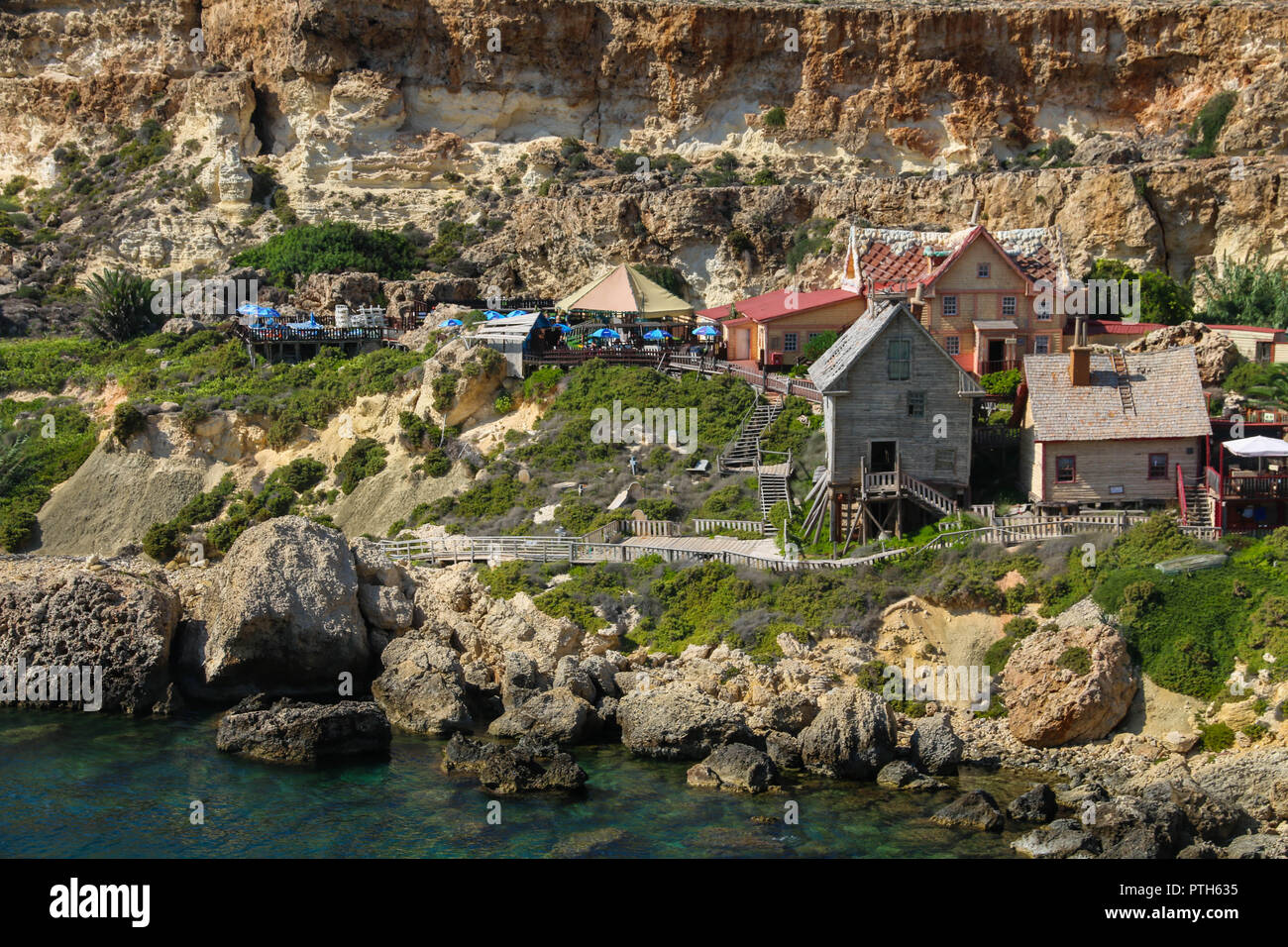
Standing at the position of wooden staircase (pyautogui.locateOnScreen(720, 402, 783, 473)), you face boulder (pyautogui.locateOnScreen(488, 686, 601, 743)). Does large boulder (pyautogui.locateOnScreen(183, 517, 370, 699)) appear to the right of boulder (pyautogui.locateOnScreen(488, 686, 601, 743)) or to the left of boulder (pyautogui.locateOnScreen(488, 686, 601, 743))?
right

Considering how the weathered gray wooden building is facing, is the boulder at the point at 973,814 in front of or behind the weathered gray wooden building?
in front

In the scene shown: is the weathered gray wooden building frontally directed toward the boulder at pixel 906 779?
yes

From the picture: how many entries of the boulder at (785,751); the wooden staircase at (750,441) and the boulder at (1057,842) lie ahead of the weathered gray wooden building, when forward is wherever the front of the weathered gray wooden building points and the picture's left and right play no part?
2

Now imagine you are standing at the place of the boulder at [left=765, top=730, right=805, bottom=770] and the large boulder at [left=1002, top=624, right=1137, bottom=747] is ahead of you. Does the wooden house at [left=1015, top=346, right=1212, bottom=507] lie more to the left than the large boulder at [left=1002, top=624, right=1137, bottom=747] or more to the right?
left

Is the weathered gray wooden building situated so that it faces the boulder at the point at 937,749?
yes

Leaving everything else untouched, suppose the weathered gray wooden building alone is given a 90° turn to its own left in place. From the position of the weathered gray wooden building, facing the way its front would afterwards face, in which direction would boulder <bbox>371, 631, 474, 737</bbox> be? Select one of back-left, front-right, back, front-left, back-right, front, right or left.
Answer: back-right

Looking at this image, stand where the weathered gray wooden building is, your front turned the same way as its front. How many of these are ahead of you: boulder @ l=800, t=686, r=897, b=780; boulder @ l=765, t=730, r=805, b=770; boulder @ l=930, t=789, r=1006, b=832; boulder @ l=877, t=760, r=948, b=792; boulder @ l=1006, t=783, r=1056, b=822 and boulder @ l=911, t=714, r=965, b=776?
6

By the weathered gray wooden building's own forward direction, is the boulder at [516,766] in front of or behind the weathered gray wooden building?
in front

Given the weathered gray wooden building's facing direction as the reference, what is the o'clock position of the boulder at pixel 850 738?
The boulder is roughly at 12 o'clock from the weathered gray wooden building.

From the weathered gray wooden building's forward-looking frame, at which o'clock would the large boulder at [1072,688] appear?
The large boulder is roughly at 11 o'clock from the weathered gray wooden building.

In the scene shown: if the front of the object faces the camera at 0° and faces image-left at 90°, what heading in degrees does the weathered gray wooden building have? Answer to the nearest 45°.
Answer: approximately 0°

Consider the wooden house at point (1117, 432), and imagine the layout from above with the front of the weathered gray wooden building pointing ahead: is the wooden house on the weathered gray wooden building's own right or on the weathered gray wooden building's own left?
on the weathered gray wooden building's own left

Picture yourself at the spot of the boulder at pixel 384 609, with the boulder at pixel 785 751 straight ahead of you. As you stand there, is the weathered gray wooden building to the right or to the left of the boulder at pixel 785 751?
left

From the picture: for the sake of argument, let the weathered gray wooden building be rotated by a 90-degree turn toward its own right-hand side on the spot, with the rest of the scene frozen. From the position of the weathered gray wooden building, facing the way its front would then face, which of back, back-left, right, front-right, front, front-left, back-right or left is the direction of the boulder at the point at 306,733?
front-left

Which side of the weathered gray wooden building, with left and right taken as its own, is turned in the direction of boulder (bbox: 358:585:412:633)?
right

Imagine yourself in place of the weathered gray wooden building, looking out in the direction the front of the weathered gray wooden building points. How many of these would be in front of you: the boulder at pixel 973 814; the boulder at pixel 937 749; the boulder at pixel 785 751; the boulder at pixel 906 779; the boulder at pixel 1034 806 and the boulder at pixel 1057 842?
6
